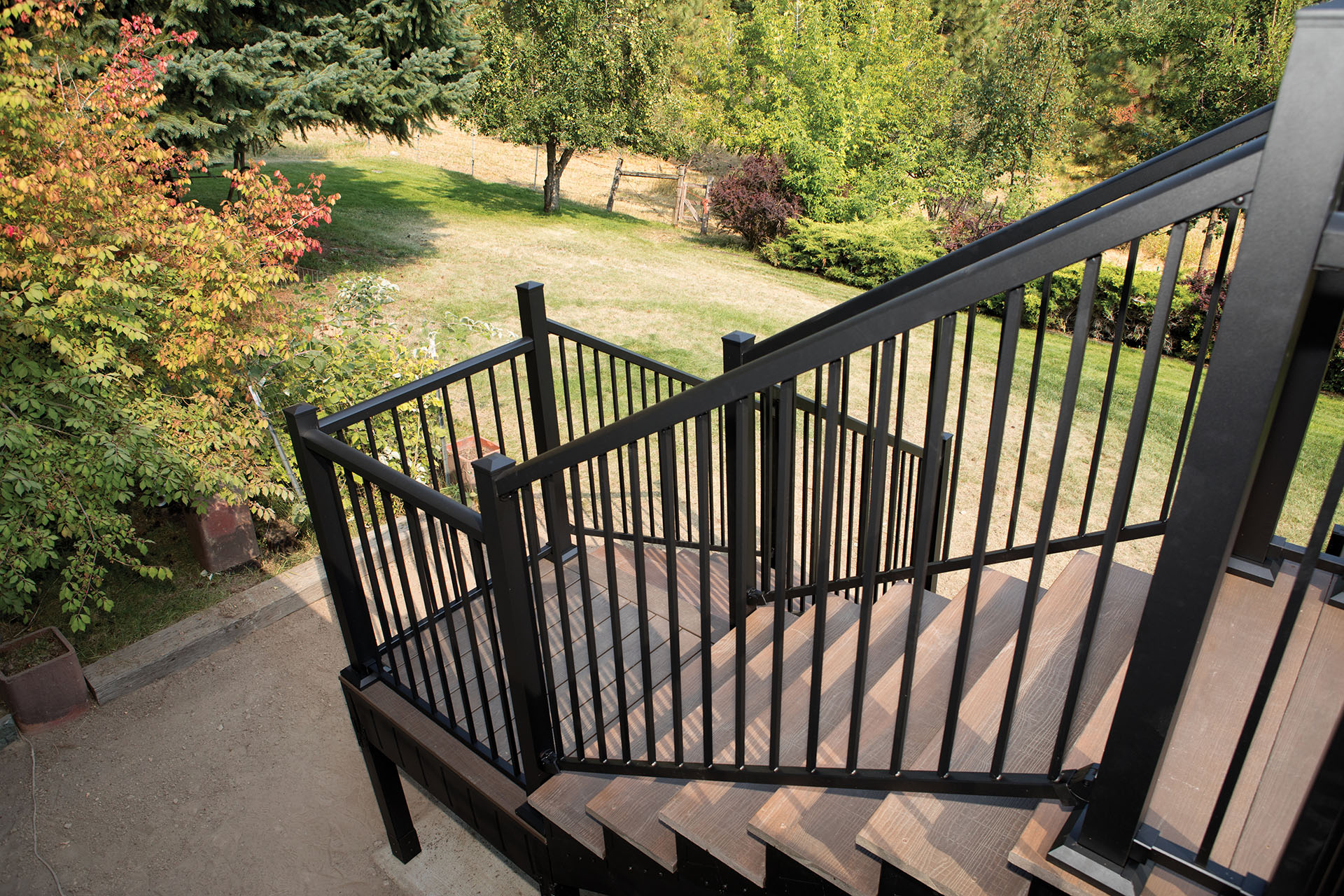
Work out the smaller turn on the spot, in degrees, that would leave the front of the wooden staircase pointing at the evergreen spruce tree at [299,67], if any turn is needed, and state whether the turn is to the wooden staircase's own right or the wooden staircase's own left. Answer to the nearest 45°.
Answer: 0° — it already faces it

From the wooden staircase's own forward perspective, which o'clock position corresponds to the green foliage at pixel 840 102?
The green foliage is roughly at 1 o'clock from the wooden staircase.

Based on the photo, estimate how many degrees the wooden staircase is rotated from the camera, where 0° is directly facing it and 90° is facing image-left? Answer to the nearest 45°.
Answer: approximately 135°

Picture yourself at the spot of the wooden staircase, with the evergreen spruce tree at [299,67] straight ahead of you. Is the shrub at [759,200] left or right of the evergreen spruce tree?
right

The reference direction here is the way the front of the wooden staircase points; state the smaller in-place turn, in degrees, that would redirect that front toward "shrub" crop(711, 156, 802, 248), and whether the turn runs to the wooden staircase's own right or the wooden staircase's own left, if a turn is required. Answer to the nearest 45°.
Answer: approximately 45° to the wooden staircase's own right

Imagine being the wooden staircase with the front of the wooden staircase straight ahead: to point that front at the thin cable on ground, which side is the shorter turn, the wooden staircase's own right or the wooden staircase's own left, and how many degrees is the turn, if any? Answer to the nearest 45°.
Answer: approximately 45° to the wooden staircase's own left
